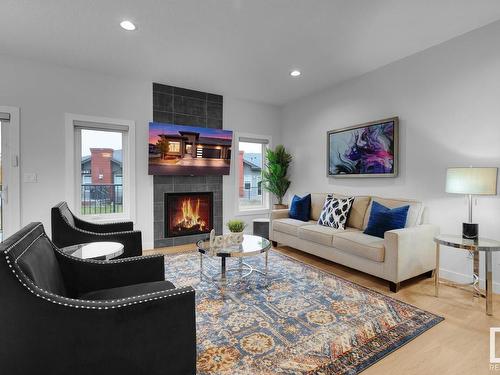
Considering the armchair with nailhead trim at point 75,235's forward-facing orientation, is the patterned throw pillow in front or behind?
in front

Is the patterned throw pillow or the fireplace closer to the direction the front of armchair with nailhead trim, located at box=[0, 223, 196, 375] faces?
the patterned throw pillow

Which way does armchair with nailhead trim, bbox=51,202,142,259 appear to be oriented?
to the viewer's right

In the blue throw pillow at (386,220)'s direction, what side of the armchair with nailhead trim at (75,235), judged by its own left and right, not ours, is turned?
front

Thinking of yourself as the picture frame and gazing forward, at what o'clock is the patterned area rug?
The patterned area rug is roughly at 11 o'clock from the picture frame.

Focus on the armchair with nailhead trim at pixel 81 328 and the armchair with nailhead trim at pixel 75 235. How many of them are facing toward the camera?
0

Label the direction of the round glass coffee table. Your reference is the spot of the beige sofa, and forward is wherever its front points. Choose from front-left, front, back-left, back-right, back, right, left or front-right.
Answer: front

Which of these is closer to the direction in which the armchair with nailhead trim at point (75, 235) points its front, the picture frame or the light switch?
the picture frame

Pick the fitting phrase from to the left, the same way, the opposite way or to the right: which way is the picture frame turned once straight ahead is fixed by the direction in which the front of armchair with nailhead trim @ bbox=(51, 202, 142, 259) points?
the opposite way

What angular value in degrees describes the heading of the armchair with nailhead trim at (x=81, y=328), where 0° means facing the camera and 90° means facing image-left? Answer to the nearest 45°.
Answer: approximately 270°

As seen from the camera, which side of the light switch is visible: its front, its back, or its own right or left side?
front

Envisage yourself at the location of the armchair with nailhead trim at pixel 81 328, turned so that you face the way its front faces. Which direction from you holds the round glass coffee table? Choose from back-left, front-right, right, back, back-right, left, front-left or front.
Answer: front-left

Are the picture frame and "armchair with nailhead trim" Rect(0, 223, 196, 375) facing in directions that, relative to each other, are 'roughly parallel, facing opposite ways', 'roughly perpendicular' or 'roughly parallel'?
roughly parallel, facing opposite ways

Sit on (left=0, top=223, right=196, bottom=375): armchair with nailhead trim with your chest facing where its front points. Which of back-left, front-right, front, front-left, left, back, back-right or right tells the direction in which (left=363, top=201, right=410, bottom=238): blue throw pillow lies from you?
front

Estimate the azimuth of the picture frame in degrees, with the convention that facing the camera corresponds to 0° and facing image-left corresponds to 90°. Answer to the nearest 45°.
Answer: approximately 45°
